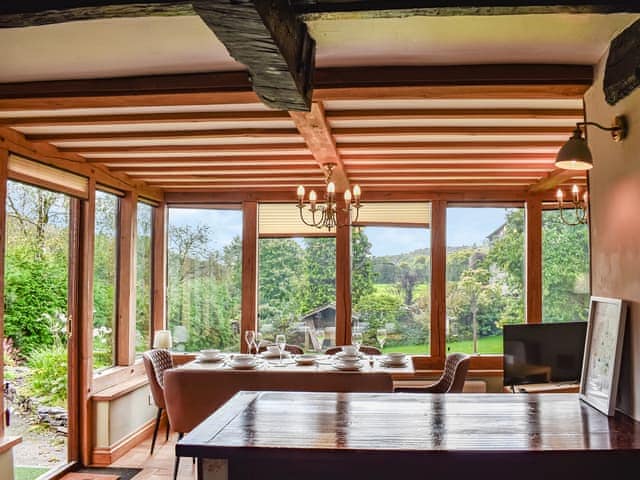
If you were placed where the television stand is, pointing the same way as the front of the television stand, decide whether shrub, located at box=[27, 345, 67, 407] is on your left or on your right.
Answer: on your right

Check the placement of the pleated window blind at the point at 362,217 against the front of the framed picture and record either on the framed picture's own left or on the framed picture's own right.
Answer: on the framed picture's own right

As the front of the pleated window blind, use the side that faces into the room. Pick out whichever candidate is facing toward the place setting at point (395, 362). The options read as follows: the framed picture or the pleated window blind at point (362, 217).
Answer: the pleated window blind

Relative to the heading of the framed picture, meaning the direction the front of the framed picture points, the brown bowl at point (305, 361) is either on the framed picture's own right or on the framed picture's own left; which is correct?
on the framed picture's own right

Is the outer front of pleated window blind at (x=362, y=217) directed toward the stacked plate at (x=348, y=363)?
yes

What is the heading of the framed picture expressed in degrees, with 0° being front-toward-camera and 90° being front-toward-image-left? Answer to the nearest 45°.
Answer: approximately 45°
